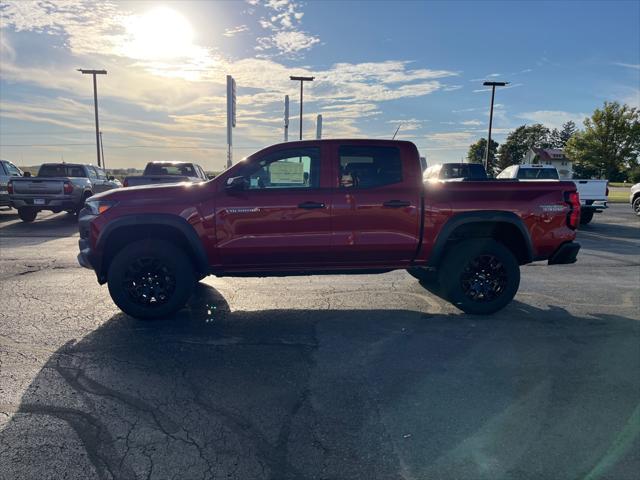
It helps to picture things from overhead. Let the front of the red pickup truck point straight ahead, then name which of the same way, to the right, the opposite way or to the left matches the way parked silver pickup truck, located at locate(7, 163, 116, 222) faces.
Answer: to the right

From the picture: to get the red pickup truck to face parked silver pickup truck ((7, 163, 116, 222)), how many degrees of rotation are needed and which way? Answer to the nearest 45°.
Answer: approximately 45° to its right

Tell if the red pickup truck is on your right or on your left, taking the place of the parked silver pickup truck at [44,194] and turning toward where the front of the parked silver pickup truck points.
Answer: on your right

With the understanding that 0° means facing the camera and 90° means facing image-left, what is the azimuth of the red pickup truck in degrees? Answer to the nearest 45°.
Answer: approximately 90°

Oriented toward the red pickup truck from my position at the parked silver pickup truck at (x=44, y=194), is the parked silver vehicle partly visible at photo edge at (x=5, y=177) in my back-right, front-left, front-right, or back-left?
back-right

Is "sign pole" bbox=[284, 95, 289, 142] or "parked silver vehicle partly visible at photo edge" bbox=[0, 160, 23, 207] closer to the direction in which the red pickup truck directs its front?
the parked silver vehicle partly visible at photo edge

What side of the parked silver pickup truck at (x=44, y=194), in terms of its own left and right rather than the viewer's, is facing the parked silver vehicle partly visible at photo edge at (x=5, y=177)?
left

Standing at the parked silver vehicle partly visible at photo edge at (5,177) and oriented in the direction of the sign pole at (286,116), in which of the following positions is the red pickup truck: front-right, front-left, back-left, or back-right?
back-right

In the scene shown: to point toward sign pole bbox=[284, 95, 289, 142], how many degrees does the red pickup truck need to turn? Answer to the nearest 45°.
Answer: approximately 90° to its right

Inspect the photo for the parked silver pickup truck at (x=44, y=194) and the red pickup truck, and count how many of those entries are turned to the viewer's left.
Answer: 1

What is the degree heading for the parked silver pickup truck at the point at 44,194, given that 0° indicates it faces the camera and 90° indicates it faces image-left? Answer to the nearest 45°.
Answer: approximately 225°
